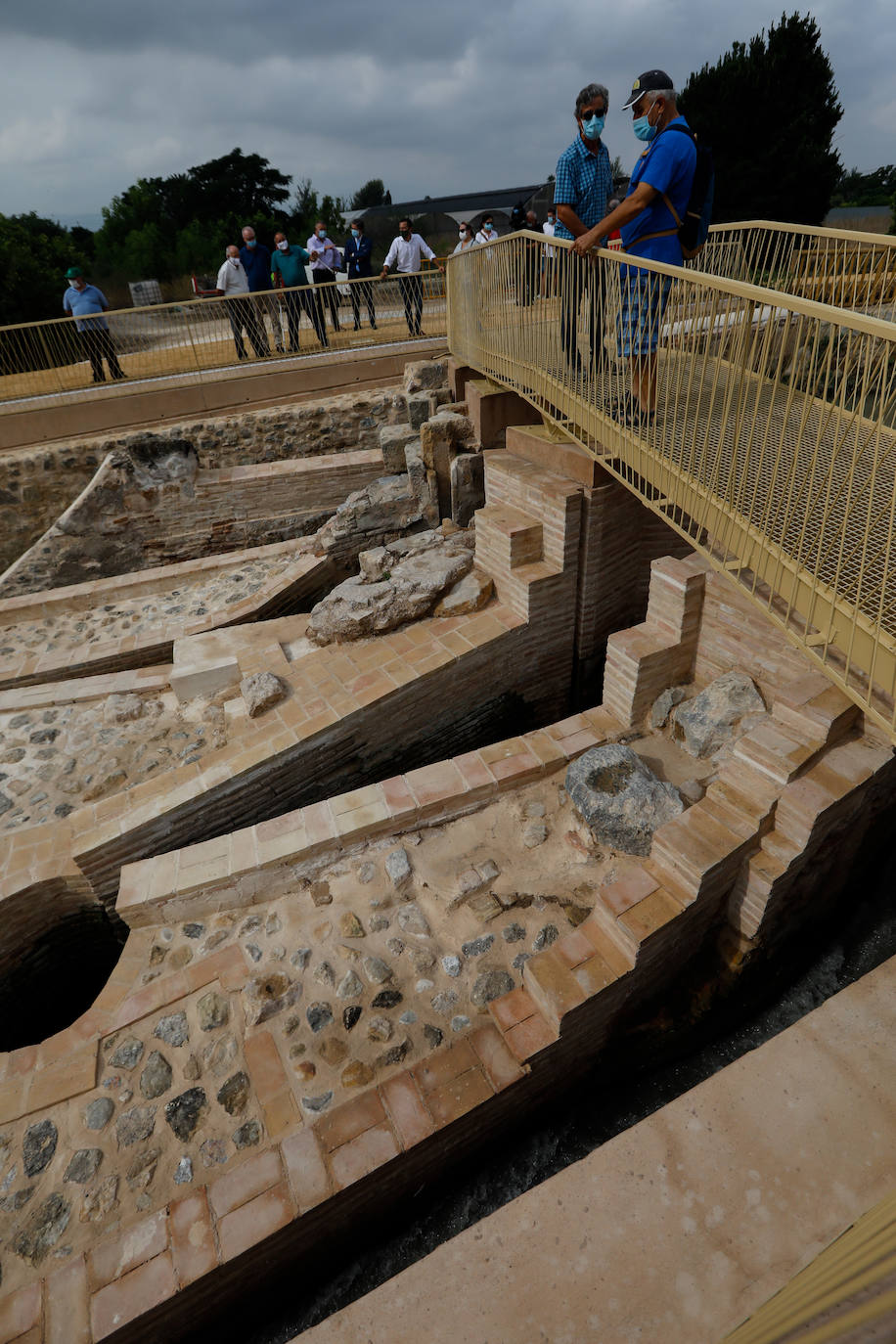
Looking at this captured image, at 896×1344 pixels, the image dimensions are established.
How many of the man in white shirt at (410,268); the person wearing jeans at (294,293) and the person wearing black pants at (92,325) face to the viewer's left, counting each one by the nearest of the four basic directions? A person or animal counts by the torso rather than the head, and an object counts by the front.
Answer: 0

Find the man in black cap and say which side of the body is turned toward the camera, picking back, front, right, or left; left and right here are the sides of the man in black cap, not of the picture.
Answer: left

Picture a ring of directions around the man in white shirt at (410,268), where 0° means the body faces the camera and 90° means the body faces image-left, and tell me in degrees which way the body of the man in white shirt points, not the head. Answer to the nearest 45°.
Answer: approximately 0°

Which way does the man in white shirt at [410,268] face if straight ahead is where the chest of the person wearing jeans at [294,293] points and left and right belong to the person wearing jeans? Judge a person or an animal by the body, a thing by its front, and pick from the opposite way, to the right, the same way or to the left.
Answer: the same way

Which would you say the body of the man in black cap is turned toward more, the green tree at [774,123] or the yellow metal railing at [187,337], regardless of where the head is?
the yellow metal railing

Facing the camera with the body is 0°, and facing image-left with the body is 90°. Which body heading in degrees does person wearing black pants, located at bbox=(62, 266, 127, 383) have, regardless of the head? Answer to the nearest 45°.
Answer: approximately 0°

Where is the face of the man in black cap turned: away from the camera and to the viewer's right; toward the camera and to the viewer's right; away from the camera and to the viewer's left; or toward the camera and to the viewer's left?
toward the camera and to the viewer's left

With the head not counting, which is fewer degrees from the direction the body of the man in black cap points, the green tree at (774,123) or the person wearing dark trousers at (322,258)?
the person wearing dark trousers

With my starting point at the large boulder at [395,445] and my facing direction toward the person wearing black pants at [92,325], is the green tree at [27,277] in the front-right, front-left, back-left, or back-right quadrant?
front-right

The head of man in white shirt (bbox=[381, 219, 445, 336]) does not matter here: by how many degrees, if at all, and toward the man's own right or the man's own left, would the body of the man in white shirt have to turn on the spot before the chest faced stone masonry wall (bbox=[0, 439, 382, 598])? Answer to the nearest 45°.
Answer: approximately 45° to the man's own right

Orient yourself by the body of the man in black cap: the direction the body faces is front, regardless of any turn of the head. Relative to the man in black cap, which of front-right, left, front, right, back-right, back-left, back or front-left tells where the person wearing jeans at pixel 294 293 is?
front-right

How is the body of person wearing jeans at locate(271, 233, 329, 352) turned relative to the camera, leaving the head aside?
toward the camera

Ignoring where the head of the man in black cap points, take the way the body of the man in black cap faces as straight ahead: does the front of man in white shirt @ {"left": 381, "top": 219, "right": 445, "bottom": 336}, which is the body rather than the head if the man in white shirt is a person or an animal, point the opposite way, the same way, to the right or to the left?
to the left

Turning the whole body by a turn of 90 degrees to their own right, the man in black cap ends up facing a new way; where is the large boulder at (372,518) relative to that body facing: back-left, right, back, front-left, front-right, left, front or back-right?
front-left

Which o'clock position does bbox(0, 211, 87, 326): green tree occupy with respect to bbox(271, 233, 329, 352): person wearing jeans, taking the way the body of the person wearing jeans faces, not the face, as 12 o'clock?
The green tree is roughly at 5 o'clock from the person wearing jeans.
